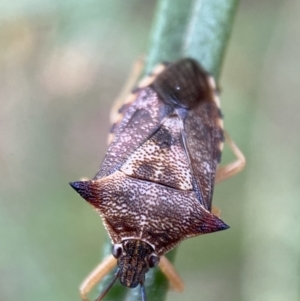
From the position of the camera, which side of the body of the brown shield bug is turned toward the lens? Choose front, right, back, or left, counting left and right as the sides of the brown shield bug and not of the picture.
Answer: front
